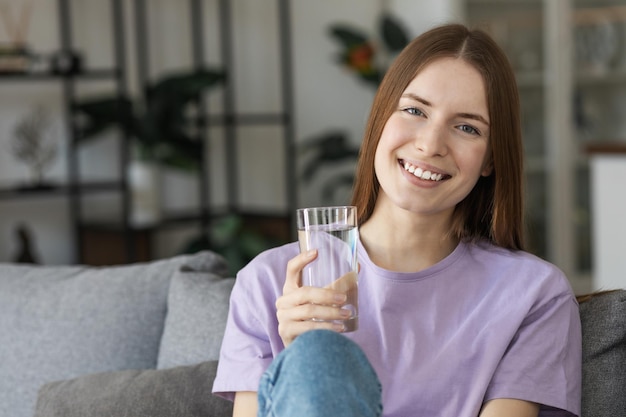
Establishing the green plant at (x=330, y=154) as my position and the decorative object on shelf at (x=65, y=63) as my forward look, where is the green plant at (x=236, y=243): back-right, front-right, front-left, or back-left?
front-left

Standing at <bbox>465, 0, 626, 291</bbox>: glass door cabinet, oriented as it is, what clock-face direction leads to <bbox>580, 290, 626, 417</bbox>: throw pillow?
The throw pillow is roughly at 12 o'clock from the glass door cabinet.

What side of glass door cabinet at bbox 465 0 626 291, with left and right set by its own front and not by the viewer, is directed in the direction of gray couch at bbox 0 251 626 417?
front

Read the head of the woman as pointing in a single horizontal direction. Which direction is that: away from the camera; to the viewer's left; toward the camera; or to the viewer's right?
toward the camera

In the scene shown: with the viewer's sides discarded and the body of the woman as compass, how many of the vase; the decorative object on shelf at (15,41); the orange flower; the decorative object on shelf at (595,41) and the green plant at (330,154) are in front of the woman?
0

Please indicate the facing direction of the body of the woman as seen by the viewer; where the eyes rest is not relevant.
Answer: toward the camera

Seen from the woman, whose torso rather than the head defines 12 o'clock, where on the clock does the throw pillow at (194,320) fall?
The throw pillow is roughly at 4 o'clock from the woman.

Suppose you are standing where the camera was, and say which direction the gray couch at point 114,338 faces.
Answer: facing the viewer

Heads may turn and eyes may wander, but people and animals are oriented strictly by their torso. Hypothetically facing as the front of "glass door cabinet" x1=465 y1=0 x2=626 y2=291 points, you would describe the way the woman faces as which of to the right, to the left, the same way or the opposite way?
the same way

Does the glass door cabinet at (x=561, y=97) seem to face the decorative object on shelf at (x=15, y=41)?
no

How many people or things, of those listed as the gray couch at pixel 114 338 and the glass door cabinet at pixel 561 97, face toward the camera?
2

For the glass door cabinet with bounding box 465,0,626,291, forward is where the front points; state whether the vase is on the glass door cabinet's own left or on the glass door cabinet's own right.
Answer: on the glass door cabinet's own right

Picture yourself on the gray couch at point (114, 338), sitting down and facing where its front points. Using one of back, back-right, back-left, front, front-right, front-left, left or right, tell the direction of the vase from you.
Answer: back

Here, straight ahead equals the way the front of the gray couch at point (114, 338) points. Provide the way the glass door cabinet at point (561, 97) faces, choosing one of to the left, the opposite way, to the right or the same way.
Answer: the same way

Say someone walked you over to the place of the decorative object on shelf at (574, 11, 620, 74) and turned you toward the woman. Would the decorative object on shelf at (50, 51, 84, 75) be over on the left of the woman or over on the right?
right

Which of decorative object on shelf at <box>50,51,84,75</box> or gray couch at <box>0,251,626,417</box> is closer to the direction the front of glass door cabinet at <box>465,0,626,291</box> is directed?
the gray couch

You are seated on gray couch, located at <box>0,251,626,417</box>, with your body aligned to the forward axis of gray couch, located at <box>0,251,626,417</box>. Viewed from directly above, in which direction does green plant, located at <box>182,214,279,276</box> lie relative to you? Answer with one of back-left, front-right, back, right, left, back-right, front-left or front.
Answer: back

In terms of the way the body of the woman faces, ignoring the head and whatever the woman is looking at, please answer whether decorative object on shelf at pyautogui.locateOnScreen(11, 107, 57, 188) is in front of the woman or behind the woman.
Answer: behind
